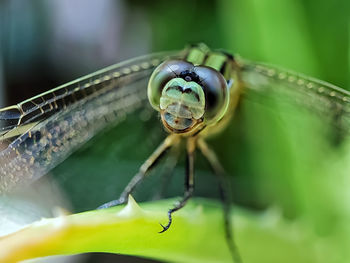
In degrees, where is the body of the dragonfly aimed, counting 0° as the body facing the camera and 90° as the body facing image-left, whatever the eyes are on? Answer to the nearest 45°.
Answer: approximately 0°
